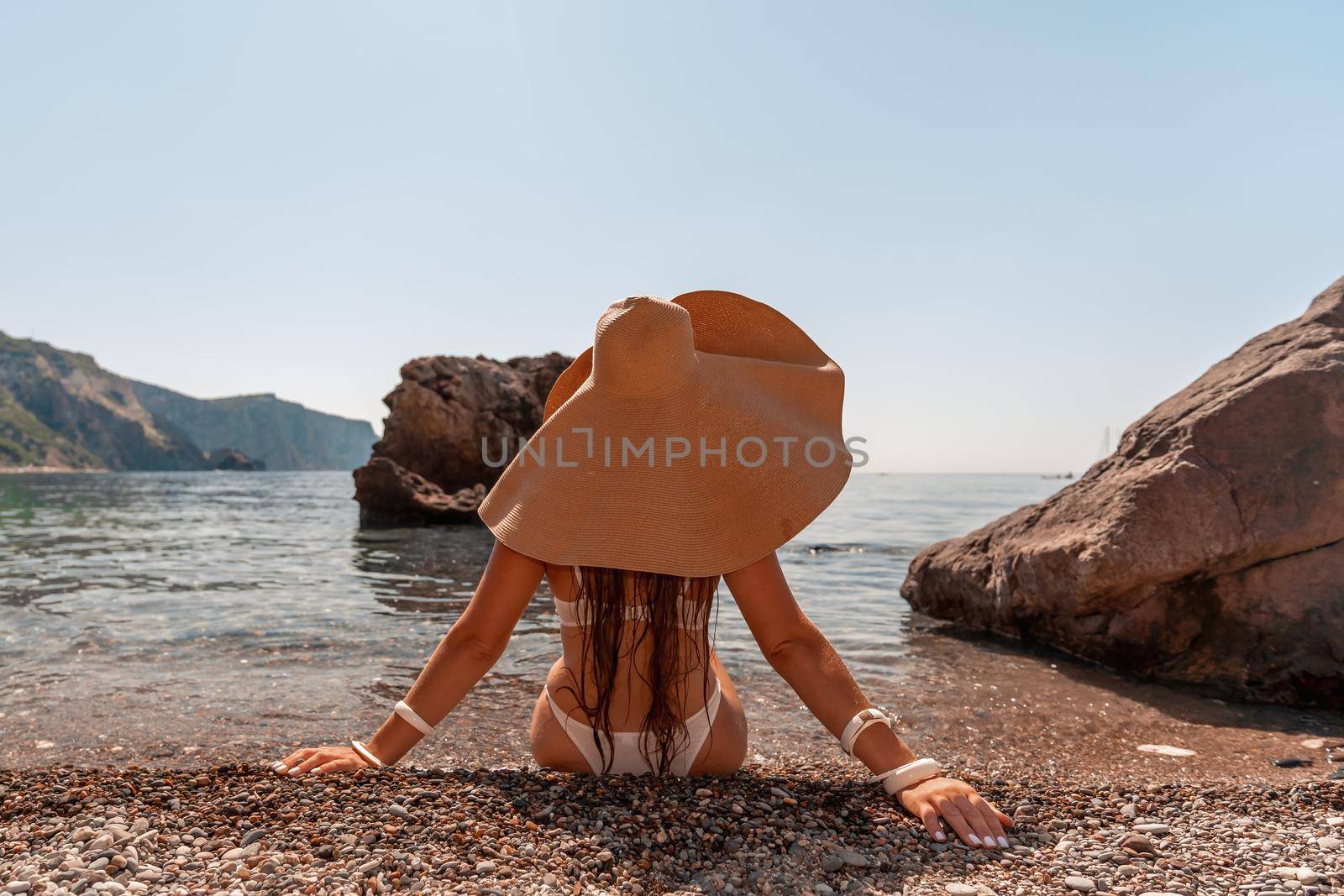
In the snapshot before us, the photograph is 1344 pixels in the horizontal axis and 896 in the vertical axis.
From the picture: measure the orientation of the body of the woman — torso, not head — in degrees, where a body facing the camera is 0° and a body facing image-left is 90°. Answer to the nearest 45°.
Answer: approximately 180°

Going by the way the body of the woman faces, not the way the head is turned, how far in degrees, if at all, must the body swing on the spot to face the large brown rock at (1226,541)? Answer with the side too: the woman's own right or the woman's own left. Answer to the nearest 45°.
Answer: approximately 45° to the woman's own right

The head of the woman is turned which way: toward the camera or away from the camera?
away from the camera
